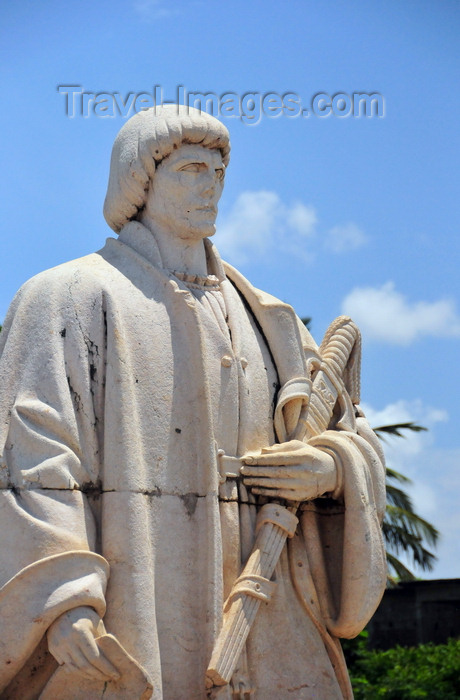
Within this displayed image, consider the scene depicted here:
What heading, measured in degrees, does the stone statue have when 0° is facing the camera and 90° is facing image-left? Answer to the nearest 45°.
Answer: approximately 315°
